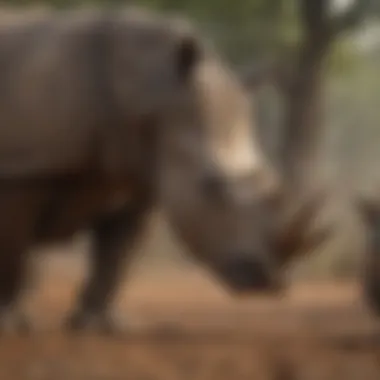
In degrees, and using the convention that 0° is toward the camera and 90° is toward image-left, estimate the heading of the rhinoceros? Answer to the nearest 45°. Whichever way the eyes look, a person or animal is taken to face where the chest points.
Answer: approximately 270°

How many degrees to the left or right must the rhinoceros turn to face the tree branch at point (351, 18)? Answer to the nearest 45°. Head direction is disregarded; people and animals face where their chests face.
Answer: approximately 45° to its left
